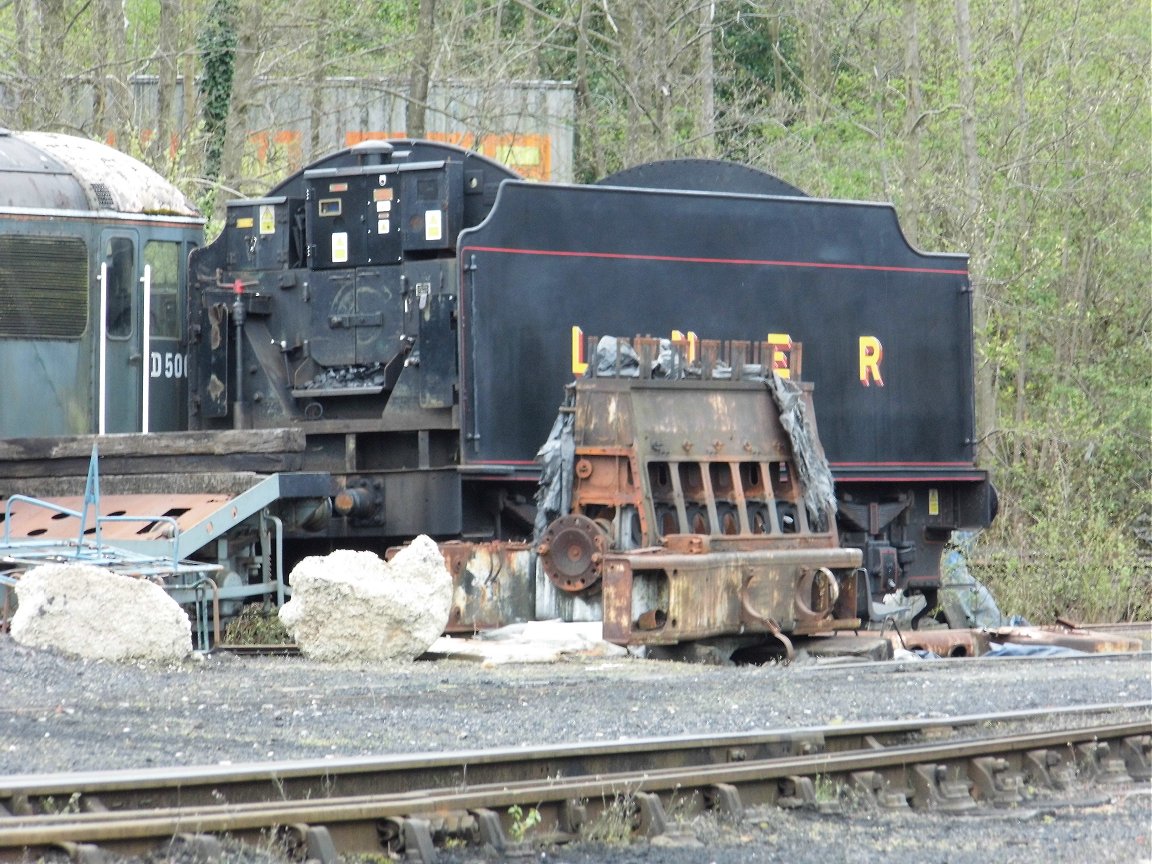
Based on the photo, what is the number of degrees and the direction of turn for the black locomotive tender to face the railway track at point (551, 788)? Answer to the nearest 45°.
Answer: approximately 45° to its left

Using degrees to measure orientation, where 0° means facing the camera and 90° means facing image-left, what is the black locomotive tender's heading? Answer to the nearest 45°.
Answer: approximately 45°

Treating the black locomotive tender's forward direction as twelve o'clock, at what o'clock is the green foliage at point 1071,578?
The green foliage is roughly at 6 o'clock from the black locomotive tender.

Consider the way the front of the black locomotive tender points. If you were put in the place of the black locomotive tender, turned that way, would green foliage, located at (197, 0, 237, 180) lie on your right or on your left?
on your right
